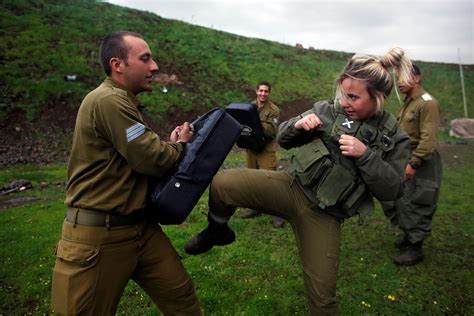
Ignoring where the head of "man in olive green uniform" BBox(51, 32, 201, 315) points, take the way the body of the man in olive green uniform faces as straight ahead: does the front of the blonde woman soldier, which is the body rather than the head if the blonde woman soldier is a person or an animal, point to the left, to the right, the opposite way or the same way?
the opposite way

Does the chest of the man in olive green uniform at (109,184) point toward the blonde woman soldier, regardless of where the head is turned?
yes

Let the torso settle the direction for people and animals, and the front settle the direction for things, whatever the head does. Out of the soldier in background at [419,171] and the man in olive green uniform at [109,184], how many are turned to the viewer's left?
1

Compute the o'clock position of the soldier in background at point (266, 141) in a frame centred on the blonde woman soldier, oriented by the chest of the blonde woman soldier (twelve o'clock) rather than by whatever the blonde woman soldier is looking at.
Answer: The soldier in background is roughly at 4 o'clock from the blonde woman soldier.

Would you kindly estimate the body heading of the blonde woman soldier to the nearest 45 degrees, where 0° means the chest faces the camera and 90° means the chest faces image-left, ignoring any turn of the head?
approximately 45°

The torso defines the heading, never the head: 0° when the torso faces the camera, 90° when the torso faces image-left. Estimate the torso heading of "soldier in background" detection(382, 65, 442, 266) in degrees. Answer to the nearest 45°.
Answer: approximately 90°

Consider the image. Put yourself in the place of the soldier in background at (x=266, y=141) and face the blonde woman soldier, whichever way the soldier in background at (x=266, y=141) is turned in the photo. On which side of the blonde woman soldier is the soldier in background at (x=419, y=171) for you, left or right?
left

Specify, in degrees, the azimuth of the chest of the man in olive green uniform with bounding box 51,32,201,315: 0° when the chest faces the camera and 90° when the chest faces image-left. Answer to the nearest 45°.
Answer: approximately 270°
